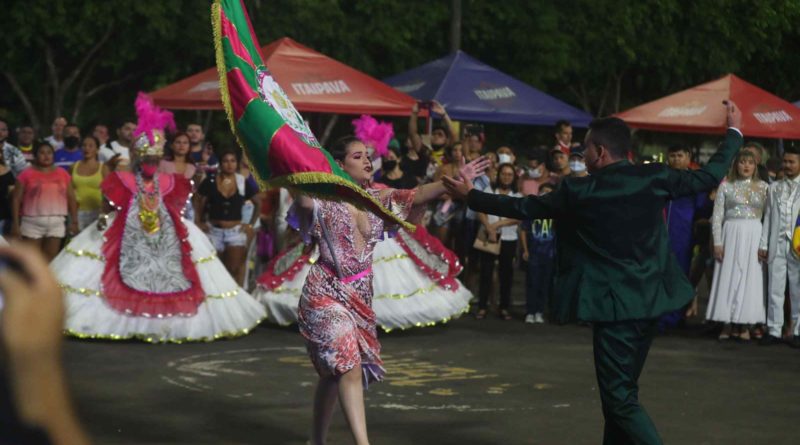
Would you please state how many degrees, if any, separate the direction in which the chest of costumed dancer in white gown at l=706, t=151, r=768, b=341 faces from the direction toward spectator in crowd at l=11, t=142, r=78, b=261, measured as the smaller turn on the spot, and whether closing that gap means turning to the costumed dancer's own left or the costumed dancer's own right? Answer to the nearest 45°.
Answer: approximately 90° to the costumed dancer's own right

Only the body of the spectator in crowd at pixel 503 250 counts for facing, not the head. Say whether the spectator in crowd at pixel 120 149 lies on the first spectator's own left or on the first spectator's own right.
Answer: on the first spectator's own right

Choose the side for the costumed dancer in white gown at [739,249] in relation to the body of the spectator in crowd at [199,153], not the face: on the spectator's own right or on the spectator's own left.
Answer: on the spectator's own left

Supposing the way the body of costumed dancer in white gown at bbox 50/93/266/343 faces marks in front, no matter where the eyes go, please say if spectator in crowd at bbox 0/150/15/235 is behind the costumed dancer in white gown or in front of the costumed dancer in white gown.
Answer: behind

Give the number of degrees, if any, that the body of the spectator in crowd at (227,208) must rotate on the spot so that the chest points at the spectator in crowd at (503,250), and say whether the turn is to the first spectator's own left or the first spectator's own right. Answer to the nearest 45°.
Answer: approximately 90° to the first spectator's own left
